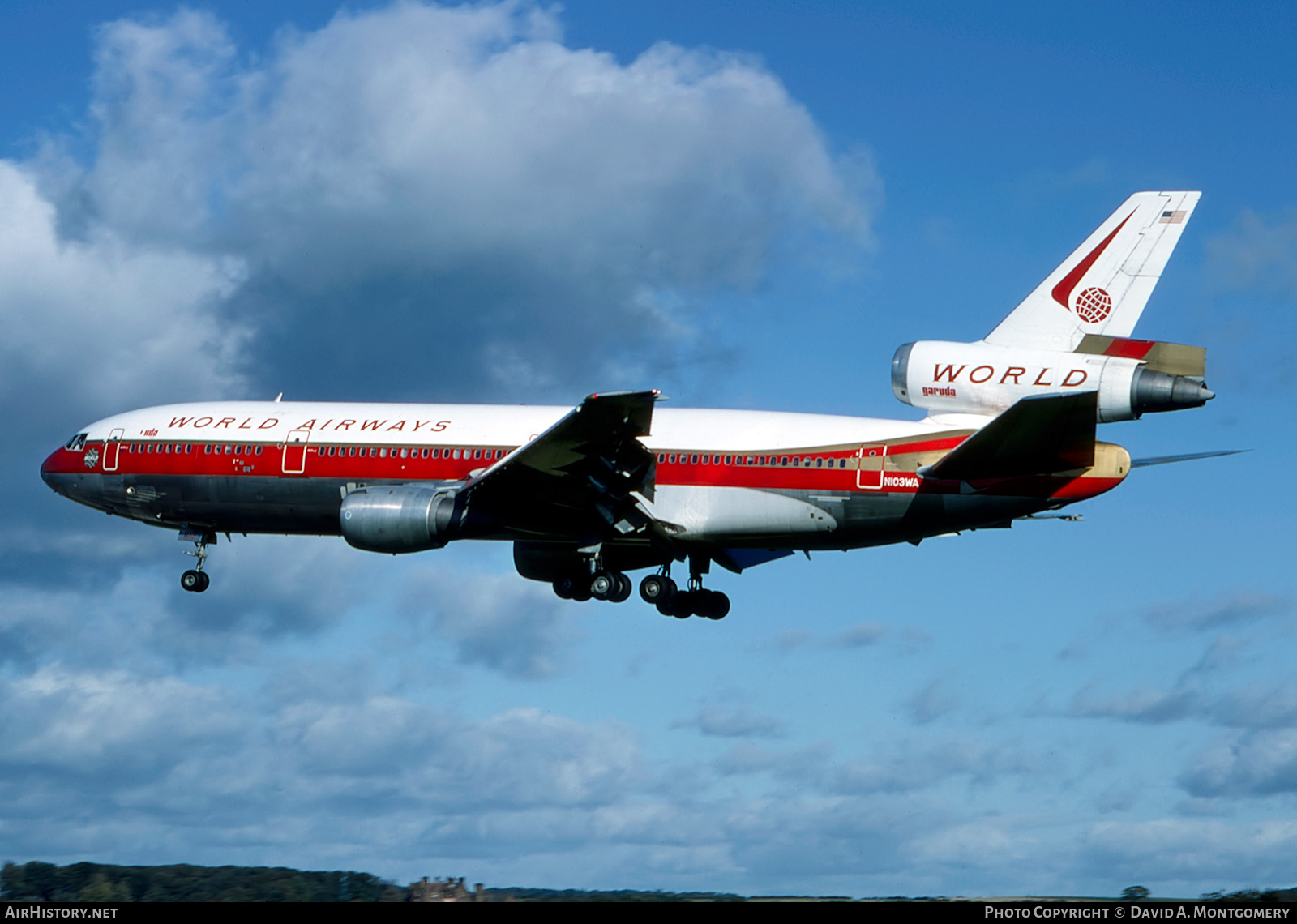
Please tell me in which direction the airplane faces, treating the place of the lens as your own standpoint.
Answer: facing to the left of the viewer
